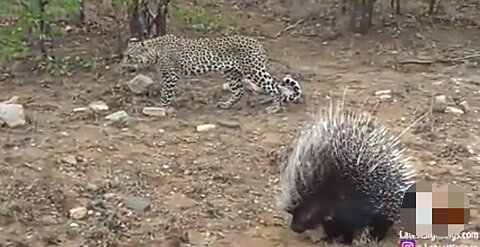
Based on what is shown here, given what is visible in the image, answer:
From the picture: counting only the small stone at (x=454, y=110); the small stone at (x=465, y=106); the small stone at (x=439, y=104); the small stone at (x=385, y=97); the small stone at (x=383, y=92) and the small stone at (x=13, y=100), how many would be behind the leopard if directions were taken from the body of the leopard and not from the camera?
5

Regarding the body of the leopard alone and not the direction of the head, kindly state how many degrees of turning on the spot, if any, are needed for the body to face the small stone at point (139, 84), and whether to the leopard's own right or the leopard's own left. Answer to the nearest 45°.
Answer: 0° — it already faces it

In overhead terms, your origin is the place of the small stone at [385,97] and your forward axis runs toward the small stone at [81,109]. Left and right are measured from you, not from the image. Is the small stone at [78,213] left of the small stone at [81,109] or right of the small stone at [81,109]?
left

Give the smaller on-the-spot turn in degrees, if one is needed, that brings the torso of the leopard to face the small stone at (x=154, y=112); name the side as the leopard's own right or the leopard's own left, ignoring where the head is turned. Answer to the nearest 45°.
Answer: approximately 45° to the leopard's own left

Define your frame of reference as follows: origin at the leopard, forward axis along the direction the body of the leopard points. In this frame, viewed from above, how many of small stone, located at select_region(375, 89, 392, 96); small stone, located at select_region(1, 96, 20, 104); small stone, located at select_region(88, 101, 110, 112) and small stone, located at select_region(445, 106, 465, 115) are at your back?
2

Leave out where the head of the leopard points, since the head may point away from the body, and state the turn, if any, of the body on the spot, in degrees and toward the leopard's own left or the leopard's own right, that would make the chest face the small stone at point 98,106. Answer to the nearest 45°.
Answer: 0° — it already faces it

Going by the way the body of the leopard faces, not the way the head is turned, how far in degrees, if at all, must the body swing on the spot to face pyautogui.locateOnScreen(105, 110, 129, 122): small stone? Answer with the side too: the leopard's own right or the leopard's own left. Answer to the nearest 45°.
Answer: approximately 45° to the leopard's own left

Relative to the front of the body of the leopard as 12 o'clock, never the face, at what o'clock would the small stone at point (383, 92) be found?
The small stone is roughly at 6 o'clock from the leopard.

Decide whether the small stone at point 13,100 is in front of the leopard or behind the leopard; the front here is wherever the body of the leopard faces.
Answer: in front

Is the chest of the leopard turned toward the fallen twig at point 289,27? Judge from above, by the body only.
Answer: no

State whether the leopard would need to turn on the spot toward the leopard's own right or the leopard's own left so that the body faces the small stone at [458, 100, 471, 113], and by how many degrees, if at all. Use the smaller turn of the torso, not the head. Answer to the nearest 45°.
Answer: approximately 180°

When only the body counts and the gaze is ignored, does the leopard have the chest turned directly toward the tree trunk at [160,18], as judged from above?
no

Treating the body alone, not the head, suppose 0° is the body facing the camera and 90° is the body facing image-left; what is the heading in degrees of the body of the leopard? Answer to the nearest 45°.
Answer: approximately 90°

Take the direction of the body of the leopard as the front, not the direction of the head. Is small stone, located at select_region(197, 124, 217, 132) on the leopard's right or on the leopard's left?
on the leopard's left
